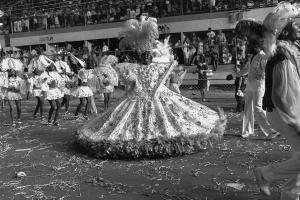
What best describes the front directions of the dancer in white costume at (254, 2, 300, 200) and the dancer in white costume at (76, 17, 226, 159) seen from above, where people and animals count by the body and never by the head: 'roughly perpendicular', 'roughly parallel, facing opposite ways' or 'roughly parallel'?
roughly perpendicular
